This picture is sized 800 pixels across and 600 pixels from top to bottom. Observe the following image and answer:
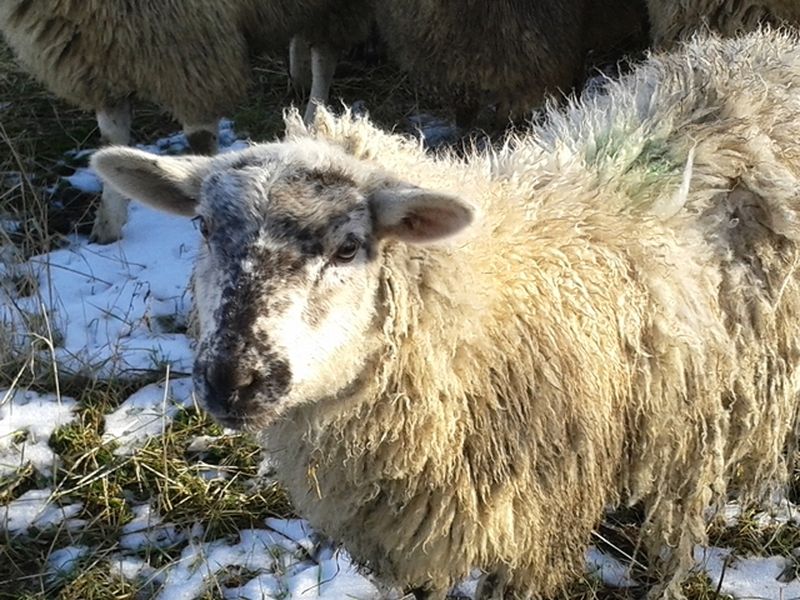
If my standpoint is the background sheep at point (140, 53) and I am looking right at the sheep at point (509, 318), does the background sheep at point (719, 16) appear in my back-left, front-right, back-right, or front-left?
front-left

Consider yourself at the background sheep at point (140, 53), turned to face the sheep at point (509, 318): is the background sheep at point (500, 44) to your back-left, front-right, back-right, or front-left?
front-left

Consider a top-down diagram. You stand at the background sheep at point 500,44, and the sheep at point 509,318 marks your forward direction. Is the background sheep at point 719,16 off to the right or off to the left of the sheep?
left

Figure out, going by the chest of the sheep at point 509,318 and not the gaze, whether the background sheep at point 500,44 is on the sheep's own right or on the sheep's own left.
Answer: on the sheep's own right

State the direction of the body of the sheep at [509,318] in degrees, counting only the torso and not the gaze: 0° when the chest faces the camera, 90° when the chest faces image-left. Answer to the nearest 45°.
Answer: approximately 45°

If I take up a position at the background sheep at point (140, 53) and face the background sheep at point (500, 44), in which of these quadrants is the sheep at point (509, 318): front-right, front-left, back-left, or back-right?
front-right

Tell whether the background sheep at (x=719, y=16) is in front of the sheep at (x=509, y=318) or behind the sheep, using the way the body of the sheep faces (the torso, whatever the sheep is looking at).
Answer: behind

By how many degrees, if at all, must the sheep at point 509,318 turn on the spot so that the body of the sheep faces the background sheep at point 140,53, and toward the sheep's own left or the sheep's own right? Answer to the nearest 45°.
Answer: approximately 90° to the sheep's own right
